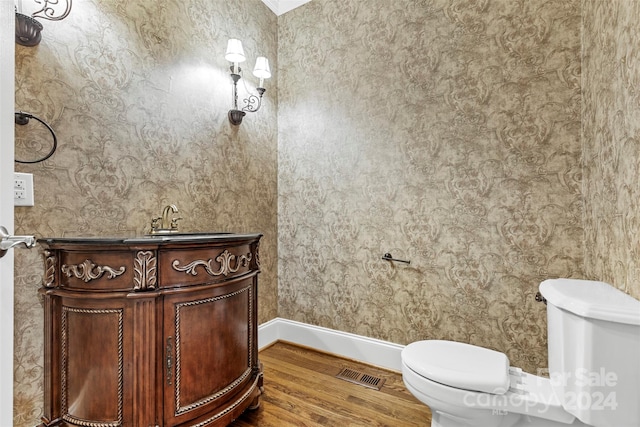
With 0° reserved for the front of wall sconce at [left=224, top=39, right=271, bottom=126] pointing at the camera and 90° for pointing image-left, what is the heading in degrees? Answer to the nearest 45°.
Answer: approximately 315°

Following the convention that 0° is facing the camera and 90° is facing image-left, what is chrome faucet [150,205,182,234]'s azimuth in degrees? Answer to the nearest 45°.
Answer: approximately 315°

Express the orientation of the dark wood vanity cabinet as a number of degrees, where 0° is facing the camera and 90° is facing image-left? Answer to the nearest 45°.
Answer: approximately 315°

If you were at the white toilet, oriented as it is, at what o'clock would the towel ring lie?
The towel ring is roughly at 11 o'clock from the white toilet.

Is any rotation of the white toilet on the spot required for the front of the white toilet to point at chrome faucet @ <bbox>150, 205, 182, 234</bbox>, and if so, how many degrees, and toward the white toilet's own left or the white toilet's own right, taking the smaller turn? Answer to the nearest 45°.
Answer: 0° — it already faces it

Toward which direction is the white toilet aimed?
to the viewer's left

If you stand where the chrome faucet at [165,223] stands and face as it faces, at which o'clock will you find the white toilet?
The white toilet is roughly at 12 o'clock from the chrome faucet.

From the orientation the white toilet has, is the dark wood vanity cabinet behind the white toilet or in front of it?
in front
